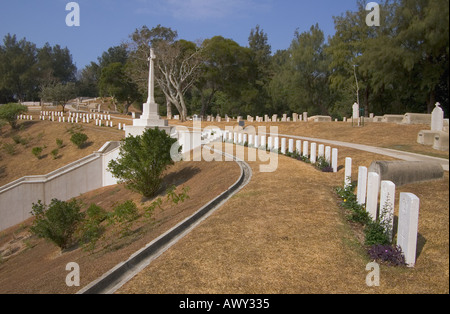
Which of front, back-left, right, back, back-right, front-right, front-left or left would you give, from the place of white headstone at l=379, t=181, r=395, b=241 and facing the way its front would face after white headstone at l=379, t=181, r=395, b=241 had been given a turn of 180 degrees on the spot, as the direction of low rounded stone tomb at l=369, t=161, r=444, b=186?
front-left

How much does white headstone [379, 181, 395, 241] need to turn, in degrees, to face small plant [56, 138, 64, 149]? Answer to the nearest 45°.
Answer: approximately 90° to its right

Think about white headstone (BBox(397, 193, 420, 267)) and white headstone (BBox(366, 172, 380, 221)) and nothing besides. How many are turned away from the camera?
0

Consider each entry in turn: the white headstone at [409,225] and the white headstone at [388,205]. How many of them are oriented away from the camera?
0

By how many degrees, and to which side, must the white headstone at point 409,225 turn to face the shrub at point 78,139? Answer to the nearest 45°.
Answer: approximately 90° to its right

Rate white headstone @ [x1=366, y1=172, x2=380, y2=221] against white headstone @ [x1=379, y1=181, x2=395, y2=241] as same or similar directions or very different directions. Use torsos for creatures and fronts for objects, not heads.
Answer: same or similar directions

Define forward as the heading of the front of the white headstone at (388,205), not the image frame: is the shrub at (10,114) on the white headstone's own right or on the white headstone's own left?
on the white headstone's own right

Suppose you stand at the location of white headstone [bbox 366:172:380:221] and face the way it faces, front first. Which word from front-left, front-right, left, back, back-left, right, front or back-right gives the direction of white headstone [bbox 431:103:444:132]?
back-right

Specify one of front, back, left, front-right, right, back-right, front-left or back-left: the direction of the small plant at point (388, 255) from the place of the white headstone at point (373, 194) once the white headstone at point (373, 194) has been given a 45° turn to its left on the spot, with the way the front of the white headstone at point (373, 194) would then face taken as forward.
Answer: front

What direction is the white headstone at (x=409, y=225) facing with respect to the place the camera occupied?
facing the viewer and to the left of the viewer
